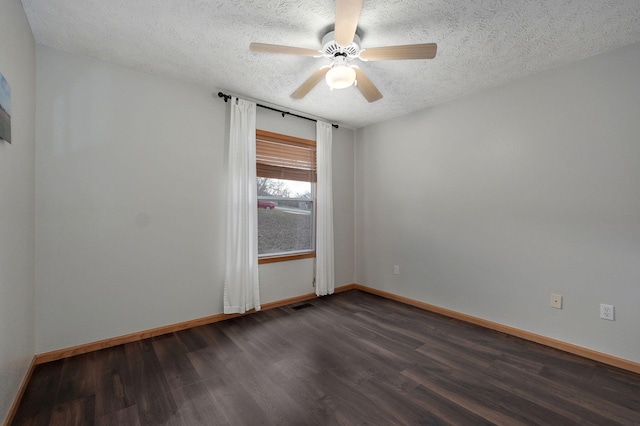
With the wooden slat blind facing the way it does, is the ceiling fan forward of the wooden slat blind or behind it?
forward

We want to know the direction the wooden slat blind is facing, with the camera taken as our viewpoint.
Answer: facing the viewer and to the right of the viewer
